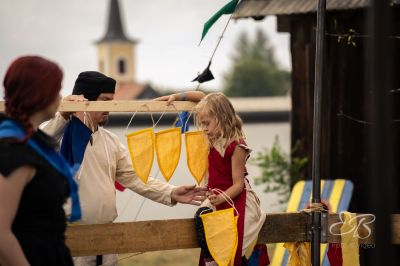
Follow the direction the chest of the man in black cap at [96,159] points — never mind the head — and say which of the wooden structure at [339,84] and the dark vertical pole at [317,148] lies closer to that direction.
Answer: the dark vertical pole

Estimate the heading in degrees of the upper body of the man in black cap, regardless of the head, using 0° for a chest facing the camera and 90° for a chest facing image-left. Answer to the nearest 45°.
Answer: approximately 315°

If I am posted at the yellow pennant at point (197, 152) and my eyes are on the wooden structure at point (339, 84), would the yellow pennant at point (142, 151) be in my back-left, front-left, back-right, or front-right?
back-left

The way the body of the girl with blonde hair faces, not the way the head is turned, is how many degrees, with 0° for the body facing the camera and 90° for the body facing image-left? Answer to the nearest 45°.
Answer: approximately 45°

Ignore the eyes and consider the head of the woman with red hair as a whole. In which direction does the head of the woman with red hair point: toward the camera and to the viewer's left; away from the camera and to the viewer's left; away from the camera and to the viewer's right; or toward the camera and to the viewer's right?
away from the camera and to the viewer's right

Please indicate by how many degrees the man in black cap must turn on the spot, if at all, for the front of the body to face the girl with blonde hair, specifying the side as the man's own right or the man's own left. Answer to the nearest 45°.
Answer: approximately 45° to the man's own left
